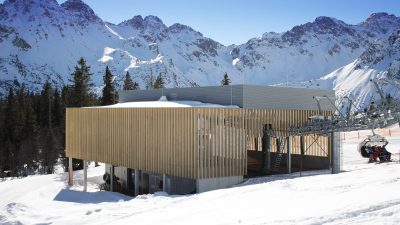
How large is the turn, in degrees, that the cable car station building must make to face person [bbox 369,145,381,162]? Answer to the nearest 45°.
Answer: approximately 45° to its left

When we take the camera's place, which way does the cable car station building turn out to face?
facing the viewer and to the right of the viewer
